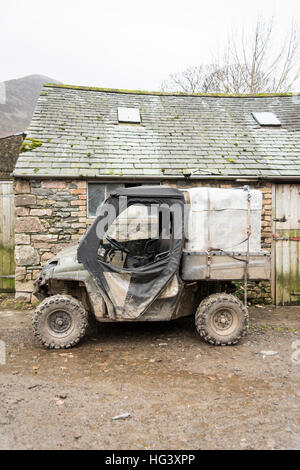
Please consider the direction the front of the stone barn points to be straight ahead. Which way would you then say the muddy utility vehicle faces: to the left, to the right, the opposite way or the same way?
to the right

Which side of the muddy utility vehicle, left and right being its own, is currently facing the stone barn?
right

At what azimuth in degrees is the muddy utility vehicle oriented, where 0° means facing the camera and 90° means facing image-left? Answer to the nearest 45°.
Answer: approximately 90°

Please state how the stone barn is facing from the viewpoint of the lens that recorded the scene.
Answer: facing the viewer

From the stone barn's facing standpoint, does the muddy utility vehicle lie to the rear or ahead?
ahead

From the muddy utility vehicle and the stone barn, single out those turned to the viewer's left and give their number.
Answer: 1
